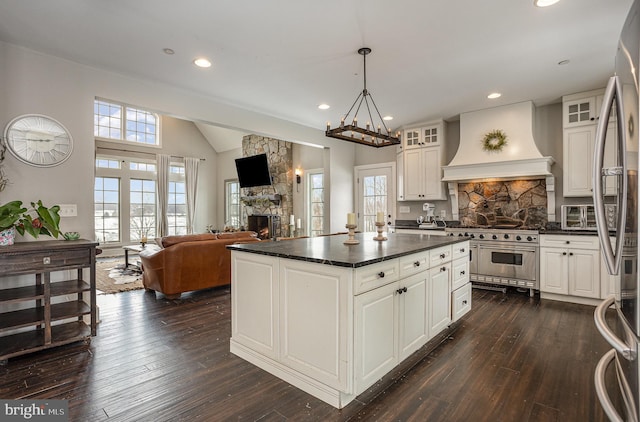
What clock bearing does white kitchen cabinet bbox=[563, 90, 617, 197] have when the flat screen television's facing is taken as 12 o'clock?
The white kitchen cabinet is roughly at 9 o'clock from the flat screen television.

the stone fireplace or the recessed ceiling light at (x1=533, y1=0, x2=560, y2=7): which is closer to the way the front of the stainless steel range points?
the recessed ceiling light

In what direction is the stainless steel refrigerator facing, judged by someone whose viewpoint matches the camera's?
facing to the left of the viewer

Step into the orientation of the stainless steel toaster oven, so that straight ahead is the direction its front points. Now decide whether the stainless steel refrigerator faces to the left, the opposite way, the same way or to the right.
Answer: to the right

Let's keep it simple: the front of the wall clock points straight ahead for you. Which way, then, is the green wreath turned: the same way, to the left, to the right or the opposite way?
to the right

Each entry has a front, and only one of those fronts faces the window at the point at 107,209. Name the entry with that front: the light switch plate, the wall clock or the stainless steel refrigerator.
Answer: the stainless steel refrigerator

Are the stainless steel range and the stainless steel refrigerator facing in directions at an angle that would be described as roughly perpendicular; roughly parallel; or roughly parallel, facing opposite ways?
roughly perpendicular

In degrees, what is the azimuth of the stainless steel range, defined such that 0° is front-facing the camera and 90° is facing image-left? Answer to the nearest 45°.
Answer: approximately 0°

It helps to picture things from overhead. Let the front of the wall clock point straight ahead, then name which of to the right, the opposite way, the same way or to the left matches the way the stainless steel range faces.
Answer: to the right

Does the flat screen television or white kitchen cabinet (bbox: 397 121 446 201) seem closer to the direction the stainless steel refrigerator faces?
the flat screen television
